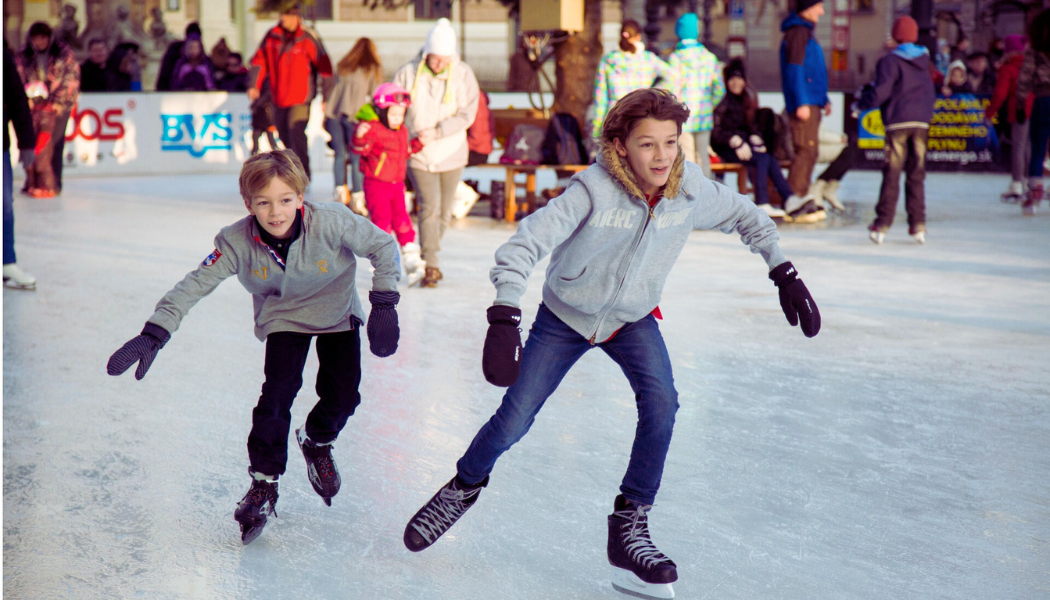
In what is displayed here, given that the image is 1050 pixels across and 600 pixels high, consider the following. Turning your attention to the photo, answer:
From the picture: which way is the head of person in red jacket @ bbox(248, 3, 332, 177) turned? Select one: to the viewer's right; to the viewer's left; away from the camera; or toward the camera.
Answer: toward the camera

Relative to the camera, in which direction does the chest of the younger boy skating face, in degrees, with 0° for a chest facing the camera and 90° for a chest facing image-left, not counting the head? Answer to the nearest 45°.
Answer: approximately 0°

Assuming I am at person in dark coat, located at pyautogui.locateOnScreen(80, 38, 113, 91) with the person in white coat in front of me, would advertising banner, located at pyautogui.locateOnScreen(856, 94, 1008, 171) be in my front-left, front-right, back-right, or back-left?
front-left

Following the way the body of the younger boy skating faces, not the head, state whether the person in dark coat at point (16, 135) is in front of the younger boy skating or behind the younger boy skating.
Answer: behind

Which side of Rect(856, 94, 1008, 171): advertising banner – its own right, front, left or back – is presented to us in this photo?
front

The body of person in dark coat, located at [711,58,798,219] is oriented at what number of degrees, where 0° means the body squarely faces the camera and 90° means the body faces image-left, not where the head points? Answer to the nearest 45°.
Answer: approximately 315°

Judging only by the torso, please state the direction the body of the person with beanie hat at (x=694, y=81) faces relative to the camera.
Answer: away from the camera

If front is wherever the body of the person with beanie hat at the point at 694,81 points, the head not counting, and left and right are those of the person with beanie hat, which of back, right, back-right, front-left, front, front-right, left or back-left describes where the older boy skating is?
back

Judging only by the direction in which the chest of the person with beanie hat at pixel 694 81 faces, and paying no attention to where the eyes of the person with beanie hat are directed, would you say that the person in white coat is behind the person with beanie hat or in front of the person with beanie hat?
behind
